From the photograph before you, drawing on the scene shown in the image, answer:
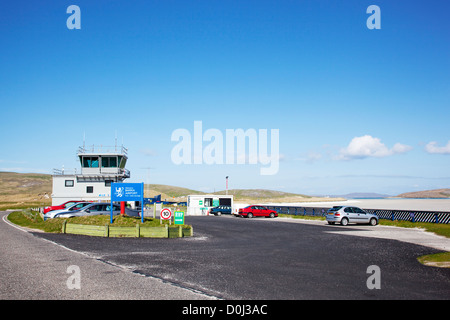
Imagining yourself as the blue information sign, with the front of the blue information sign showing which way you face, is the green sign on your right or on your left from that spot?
on your left

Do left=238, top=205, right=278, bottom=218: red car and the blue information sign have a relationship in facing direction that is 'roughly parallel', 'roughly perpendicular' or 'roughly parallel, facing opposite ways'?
roughly perpendicular

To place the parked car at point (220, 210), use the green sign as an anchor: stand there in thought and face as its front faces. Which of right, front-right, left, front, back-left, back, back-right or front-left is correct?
back

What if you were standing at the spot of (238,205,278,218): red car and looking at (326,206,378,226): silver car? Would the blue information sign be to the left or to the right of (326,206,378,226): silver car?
right

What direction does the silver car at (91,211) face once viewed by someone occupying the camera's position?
facing to the left of the viewer
